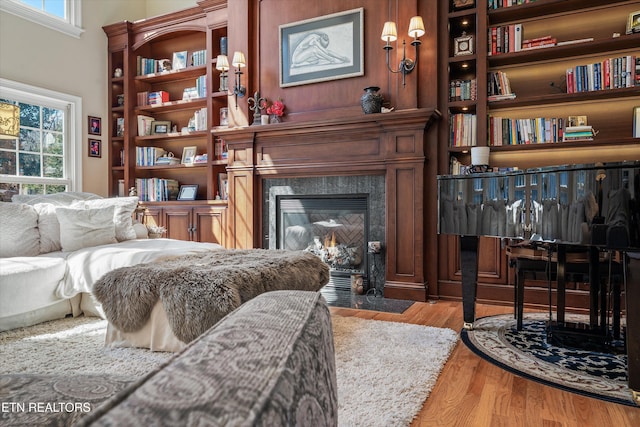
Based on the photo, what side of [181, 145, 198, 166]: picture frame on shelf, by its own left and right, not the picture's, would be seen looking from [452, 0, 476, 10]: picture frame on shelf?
left

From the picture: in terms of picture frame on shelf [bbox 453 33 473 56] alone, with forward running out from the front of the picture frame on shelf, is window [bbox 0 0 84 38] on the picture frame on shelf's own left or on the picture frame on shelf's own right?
on the picture frame on shelf's own right

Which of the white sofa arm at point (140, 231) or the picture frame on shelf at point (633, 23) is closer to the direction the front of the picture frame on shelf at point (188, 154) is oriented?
the white sofa arm

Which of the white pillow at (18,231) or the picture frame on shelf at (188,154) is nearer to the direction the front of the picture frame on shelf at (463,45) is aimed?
the white pillow

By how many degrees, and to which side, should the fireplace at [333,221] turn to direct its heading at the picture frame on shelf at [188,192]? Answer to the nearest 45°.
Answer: approximately 135° to its right

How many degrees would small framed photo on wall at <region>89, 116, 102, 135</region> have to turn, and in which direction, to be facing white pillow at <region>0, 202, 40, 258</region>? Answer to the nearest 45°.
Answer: approximately 45° to its right

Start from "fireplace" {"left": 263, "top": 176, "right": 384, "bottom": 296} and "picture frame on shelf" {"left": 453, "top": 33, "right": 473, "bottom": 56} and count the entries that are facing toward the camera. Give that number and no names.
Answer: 2

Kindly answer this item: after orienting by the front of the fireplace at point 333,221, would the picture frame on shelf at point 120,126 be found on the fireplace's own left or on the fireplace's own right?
on the fireplace's own right

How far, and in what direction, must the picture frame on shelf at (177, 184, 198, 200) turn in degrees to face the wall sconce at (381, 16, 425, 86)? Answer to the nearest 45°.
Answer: approximately 90° to its left
